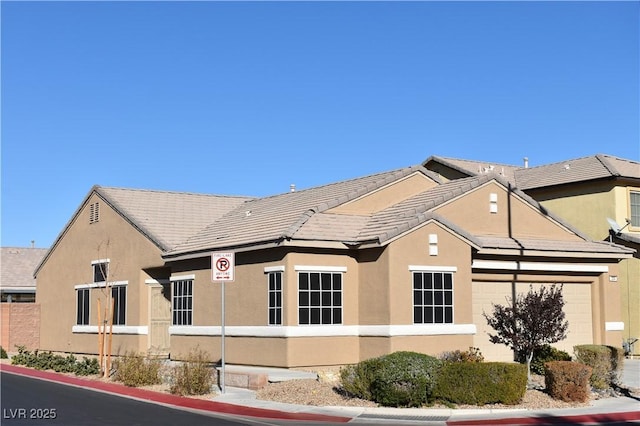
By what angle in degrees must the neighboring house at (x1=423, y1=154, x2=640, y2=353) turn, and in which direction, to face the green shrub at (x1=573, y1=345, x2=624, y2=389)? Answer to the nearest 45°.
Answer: approximately 45° to its right

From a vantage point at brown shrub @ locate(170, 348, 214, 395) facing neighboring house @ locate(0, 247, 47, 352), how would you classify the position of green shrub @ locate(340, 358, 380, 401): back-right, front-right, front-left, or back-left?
back-right

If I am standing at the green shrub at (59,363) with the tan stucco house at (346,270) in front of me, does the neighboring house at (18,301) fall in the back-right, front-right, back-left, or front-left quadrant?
back-left

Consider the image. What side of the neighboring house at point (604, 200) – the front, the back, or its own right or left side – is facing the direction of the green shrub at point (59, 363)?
right

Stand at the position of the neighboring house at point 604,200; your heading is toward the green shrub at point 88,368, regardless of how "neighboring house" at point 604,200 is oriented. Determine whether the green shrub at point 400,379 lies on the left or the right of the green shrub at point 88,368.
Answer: left

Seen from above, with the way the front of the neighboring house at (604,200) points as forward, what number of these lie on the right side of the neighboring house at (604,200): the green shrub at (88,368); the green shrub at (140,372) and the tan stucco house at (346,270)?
3

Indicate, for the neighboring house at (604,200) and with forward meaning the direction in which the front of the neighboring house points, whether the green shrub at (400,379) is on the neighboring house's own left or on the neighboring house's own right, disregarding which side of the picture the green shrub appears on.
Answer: on the neighboring house's own right

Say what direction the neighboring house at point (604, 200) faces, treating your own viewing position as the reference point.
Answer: facing the viewer and to the right of the viewer

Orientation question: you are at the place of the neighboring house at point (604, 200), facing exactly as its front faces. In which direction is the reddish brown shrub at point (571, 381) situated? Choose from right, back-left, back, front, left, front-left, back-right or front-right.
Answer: front-right

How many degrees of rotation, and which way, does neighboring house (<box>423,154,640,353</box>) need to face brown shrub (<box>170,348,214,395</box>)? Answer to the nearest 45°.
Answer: approximately 90° to its right

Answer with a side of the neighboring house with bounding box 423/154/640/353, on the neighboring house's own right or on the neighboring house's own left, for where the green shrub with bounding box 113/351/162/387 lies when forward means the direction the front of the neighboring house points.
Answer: on the neighboring house's own right

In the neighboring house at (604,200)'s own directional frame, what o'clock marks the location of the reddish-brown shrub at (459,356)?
The reddish-brown shrub is roughly at 2 o'clock from the neighboring house.
